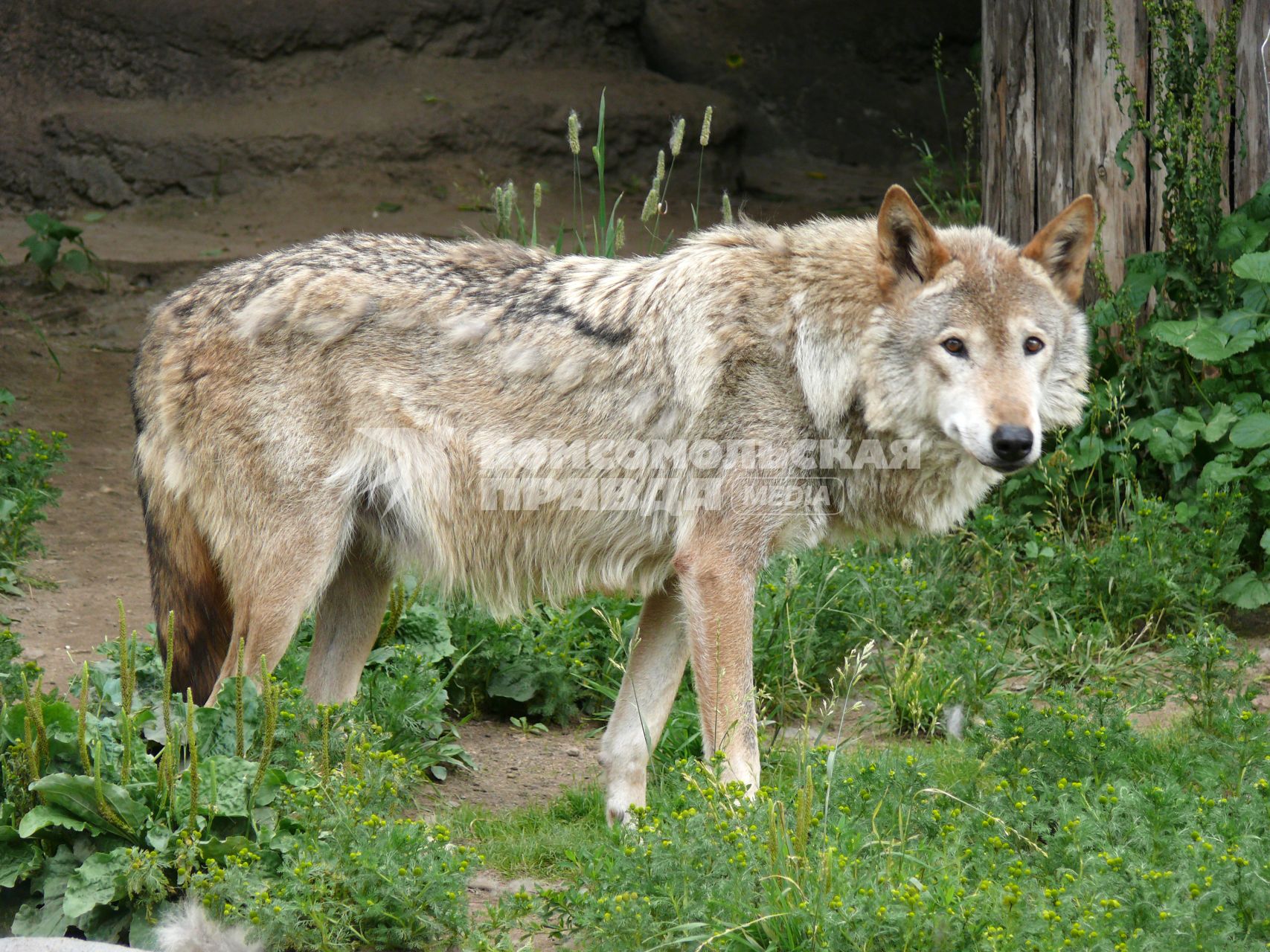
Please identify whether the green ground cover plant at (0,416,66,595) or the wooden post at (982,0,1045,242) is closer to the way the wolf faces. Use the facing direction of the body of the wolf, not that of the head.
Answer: the wooden post

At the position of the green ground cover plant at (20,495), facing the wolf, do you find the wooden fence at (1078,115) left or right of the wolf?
left

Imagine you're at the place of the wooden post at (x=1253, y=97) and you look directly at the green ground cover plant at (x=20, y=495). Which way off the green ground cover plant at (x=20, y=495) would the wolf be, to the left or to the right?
left

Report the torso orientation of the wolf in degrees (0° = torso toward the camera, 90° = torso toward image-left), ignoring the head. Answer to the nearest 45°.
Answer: approximately 270°

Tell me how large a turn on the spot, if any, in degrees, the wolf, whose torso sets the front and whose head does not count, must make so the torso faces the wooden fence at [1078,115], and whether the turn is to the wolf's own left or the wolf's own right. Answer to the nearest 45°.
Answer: approximately 45° to the wolf's own left

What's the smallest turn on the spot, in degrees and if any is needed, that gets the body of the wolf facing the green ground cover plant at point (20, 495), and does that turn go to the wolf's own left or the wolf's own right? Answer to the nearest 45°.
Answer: approximately 135° to the wolf's own left

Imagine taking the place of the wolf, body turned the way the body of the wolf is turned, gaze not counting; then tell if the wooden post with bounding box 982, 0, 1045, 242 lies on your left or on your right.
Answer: on your left
